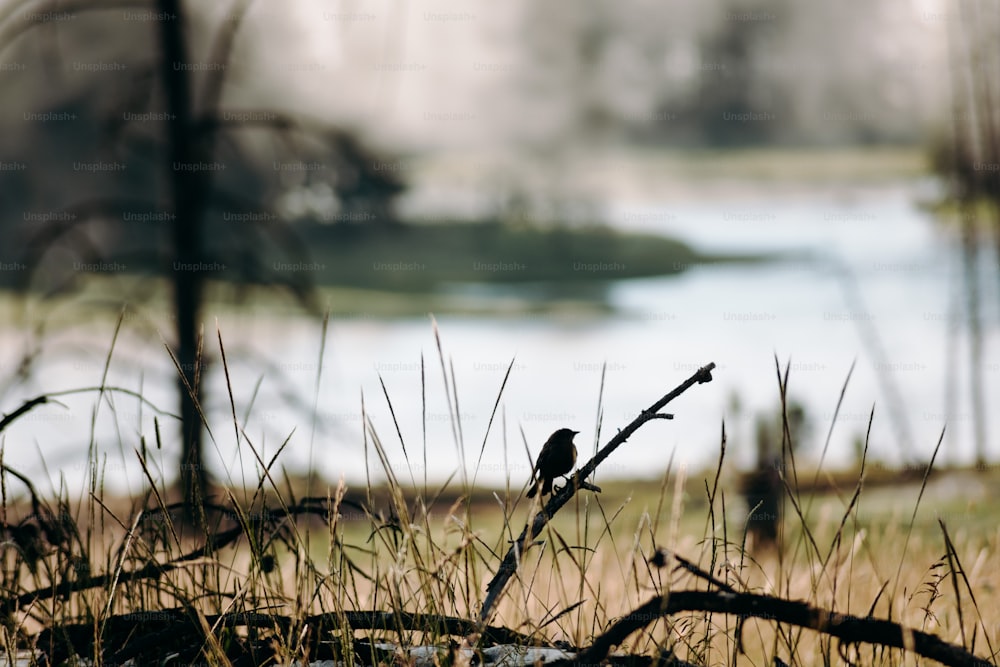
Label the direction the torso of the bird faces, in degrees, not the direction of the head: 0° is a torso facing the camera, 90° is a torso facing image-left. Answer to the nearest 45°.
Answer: approximately 270°
